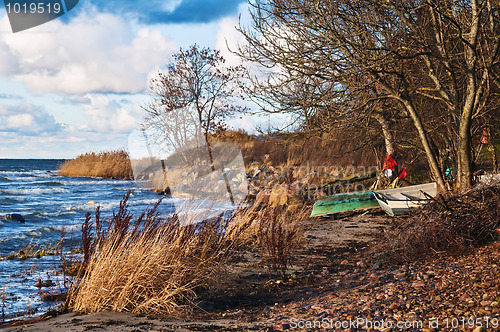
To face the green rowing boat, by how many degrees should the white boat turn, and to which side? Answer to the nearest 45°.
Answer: approximately 45° to its right

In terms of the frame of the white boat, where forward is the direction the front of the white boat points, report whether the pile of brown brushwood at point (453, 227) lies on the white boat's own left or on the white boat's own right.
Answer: on the white boat's own left
